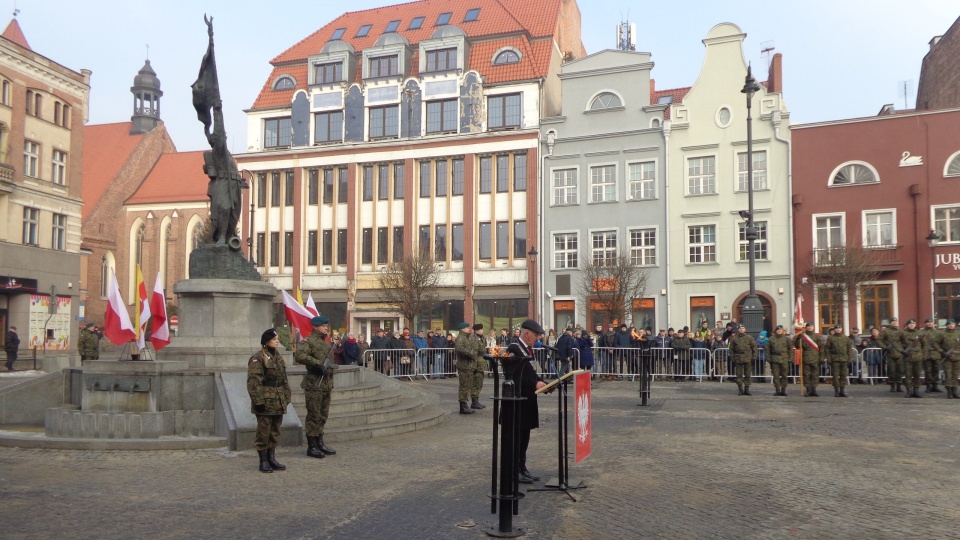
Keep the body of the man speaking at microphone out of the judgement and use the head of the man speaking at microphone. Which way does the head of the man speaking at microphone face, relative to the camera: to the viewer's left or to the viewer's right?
to the viewer's right

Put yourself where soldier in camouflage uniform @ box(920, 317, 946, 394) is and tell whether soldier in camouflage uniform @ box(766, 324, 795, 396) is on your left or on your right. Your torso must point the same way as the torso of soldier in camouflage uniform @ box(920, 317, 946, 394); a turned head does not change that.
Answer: on your right

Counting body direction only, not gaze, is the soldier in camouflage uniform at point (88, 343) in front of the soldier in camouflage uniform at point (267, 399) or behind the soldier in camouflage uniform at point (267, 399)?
behind

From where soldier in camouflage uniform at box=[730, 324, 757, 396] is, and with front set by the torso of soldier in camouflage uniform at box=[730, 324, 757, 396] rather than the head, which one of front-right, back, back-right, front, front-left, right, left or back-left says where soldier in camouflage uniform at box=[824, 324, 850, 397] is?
left

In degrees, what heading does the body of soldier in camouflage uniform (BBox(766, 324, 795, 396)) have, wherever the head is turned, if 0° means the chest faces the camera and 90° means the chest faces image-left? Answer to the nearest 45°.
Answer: approximately 0°

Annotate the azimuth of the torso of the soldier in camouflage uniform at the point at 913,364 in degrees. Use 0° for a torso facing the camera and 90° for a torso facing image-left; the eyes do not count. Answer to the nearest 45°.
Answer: approximately 0°

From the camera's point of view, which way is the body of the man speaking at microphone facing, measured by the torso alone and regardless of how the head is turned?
to the viewer's right

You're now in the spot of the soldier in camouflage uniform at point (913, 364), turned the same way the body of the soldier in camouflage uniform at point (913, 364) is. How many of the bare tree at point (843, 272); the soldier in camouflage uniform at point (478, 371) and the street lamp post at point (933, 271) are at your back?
2

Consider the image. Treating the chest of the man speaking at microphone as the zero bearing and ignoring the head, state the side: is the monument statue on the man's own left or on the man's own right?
on the man's own left

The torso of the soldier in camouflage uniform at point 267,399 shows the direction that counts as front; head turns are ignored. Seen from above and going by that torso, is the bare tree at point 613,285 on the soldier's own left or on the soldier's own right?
on the soldier's own left

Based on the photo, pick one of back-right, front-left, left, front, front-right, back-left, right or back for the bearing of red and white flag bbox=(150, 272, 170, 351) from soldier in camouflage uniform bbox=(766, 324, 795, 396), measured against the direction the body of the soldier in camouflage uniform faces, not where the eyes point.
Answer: front-right

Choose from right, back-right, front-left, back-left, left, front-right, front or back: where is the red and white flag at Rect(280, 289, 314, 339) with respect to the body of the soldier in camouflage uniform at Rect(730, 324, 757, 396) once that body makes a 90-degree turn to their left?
back-right

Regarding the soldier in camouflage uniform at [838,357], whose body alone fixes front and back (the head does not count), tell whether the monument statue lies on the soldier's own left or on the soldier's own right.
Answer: on the soldier's own right
